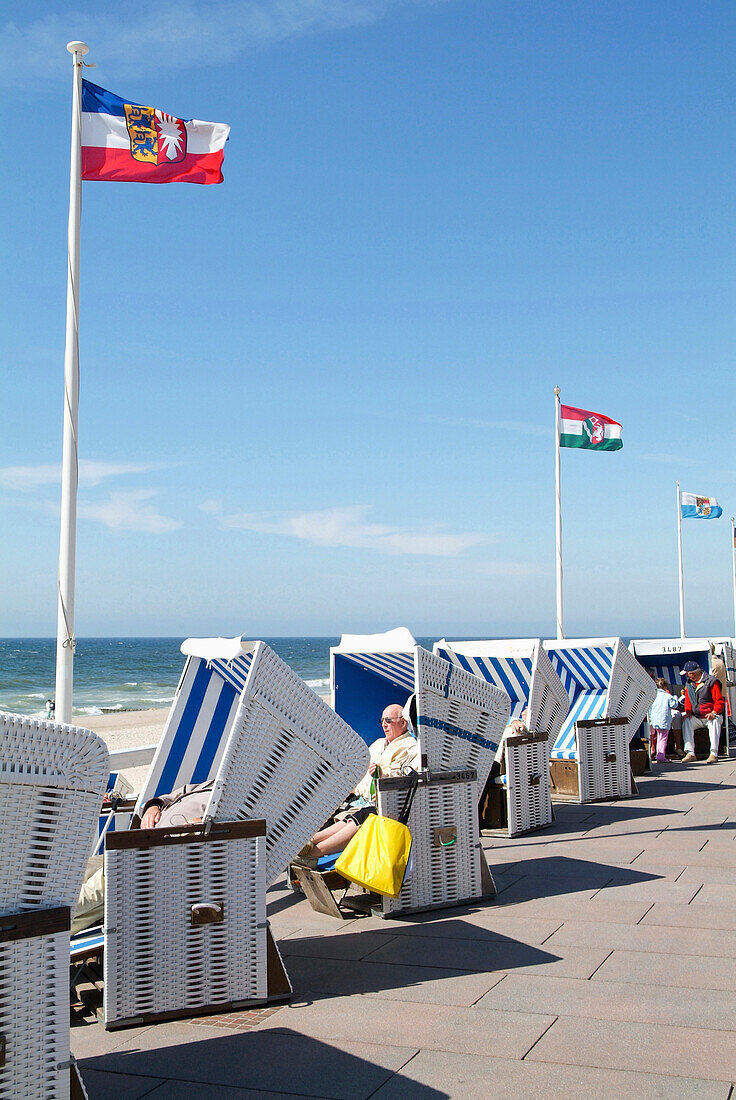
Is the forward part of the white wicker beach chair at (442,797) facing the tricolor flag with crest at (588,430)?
no

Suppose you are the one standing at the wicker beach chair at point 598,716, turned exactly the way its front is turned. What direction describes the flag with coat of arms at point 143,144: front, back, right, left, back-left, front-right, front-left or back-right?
front

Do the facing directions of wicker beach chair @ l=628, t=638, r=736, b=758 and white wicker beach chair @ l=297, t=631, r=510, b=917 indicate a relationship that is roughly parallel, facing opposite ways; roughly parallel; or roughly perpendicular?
roughly parallel

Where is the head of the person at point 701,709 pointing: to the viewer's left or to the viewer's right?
to the viewer's left

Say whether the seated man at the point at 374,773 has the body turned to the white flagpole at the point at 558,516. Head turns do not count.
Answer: no

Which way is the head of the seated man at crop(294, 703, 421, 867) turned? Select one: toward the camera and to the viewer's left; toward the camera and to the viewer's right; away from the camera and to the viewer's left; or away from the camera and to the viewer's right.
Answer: toward the camera and to the viewer's left

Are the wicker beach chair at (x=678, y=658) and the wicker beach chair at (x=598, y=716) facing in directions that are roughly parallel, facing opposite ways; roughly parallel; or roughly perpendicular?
roughly parallel

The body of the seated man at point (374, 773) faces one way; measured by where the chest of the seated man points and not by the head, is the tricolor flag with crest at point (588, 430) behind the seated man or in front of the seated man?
behind

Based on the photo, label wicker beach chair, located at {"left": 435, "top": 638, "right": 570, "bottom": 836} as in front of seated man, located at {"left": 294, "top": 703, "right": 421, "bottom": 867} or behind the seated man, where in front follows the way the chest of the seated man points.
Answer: behind

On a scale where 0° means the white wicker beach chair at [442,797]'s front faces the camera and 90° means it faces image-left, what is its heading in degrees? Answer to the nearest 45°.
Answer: approximately 45°

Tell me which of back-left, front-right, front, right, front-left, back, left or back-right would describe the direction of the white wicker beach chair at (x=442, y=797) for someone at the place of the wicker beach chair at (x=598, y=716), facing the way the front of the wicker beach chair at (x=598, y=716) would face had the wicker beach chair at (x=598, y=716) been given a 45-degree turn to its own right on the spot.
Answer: left

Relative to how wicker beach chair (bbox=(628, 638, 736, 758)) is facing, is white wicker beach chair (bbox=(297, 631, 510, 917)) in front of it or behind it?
in front

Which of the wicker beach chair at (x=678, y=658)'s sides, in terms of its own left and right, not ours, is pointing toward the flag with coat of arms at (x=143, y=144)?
front

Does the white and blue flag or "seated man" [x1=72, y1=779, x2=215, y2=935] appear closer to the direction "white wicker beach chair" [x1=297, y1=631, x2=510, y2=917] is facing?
the seated man

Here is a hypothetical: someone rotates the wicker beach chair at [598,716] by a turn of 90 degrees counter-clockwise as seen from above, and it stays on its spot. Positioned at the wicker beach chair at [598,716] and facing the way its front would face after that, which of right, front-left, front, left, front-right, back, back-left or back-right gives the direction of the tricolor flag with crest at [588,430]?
back-left

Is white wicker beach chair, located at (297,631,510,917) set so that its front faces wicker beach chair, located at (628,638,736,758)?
no
